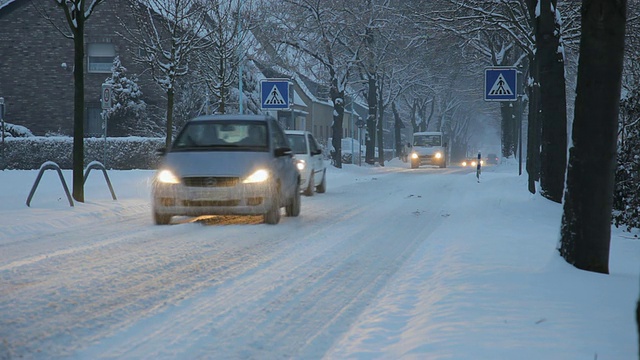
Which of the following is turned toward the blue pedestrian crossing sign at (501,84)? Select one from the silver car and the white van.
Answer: the white van

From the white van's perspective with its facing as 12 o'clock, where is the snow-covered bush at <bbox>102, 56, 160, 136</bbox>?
The snow-covered bush is roughly at 2 o'clock from the white van.

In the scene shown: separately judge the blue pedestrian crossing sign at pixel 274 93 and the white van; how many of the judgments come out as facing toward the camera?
2

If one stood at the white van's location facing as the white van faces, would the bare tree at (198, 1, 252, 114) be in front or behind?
in front

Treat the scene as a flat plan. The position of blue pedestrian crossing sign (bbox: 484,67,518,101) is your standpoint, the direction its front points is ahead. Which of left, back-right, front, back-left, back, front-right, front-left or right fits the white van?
back

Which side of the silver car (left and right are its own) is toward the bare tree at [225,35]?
back

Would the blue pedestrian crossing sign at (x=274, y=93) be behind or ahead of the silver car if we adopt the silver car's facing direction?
behind

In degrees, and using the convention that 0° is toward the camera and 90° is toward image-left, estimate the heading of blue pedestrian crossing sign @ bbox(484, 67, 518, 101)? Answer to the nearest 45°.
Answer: approximately 0°

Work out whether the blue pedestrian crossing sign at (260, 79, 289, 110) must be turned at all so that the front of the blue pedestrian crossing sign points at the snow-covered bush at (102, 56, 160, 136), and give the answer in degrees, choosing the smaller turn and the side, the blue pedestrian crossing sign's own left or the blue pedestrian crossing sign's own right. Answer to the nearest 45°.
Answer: approximately 135° to the blue pedestrian crossing sign's own right

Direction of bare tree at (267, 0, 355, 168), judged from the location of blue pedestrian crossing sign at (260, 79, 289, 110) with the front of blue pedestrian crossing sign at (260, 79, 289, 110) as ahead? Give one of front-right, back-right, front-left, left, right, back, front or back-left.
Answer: back

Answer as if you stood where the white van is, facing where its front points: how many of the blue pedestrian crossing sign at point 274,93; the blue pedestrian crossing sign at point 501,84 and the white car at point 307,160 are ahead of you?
3

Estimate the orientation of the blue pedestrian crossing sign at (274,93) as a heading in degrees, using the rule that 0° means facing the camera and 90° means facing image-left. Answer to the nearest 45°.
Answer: approximately 0°
